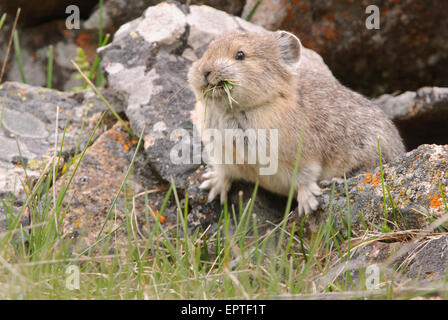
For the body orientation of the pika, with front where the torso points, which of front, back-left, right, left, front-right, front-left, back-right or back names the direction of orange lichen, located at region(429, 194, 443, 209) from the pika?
left

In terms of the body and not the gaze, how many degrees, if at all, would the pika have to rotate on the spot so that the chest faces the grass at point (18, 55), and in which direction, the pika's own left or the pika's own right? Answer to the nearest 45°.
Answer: approximately 90° to the pika's own right

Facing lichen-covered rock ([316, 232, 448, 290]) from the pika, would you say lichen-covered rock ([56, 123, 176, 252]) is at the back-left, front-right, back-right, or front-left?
back-right

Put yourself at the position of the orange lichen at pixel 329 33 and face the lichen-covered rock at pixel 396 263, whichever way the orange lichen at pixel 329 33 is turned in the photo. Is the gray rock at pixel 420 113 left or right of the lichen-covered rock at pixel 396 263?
left

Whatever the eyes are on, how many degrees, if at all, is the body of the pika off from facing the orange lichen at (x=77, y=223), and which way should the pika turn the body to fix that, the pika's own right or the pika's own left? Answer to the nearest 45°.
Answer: approximately 45° to the pika's own right

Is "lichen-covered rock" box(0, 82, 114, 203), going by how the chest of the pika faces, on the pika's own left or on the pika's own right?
on the pika's own right

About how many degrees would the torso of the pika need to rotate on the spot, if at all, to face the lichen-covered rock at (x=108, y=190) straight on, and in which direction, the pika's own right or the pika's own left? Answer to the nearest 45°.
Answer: approximately 45° to the pika's own right

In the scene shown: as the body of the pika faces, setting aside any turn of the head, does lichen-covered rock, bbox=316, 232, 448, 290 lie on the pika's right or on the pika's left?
on the pika's left

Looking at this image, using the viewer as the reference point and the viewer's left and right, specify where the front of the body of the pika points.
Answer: facing the viewer and to the left of the viewer

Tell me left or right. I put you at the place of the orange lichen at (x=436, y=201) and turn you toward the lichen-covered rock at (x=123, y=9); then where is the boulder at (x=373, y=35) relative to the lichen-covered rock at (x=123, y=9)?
right

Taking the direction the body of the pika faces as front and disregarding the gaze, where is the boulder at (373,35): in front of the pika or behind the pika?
behind

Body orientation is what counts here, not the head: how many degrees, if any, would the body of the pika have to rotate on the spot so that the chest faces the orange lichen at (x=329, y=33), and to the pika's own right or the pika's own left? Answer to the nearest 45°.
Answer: approximately 135° to the pika's own right

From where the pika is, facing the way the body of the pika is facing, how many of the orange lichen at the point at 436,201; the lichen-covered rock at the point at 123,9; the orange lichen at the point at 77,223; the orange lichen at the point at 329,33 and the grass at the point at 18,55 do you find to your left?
1
